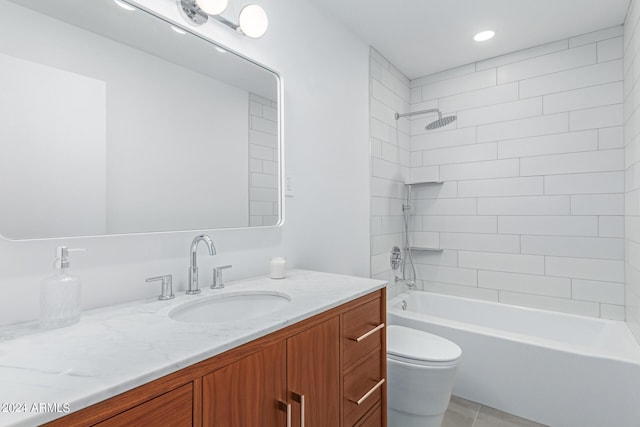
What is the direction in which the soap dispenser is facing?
to the viewer's right

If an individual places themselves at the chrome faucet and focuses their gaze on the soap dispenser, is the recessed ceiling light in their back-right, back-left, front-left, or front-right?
back-left

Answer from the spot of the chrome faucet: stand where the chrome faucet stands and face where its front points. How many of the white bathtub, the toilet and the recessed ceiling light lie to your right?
0

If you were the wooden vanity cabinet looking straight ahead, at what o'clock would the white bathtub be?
The white bathtub is roughly at 10 o'clock from the wooden vanity cabinet.

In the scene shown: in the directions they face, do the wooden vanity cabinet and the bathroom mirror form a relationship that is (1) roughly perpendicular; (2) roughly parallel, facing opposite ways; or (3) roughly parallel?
roughly parallel

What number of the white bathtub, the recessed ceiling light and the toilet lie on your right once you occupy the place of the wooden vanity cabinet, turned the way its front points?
0

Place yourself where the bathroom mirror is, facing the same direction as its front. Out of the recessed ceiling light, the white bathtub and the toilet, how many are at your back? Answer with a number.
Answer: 0

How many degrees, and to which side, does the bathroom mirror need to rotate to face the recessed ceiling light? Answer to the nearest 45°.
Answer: approximately 45° to its left

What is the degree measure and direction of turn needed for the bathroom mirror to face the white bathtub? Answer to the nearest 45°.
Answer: approximately 45° to its left

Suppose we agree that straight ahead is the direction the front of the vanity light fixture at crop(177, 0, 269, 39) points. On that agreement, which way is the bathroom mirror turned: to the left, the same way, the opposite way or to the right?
the same way

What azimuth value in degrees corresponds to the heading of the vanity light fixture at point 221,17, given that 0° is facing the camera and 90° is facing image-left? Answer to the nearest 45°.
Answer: approximately 315°

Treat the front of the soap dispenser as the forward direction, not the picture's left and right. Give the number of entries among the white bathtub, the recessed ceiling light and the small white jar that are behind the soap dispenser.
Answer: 0
